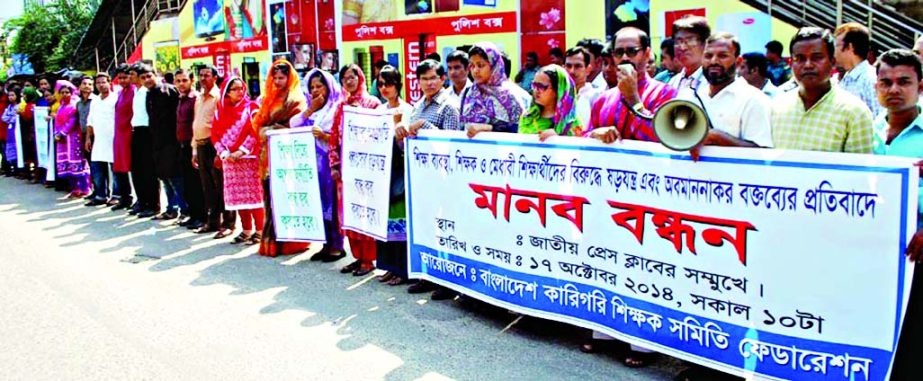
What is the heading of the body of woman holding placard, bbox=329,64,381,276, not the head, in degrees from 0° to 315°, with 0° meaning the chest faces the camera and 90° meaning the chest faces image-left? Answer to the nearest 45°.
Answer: approximately 45°

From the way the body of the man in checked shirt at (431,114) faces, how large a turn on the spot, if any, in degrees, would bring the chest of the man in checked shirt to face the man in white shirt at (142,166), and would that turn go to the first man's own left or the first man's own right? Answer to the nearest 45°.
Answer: approximately 90° to the first man's own right

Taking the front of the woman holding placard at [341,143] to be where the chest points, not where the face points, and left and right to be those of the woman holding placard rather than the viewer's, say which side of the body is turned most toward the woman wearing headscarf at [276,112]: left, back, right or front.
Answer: right

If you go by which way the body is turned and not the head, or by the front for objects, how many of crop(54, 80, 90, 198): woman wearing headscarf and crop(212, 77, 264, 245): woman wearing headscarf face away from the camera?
0

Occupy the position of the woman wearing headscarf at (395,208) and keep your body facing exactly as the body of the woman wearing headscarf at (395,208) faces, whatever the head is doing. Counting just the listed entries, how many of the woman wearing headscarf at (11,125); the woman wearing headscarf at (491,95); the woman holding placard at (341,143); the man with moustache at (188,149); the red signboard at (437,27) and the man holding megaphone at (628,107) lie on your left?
2

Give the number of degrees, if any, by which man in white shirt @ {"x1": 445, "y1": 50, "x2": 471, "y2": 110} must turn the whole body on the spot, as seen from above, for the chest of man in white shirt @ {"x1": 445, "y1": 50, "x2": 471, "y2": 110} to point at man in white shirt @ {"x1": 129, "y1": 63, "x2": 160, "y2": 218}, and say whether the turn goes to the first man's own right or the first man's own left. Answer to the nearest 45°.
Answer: approximately 90° to the first man's own right

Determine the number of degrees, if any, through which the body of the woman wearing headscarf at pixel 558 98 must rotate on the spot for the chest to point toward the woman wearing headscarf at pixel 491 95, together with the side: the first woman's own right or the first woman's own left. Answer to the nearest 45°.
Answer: approximately 90° to the first woman's own right

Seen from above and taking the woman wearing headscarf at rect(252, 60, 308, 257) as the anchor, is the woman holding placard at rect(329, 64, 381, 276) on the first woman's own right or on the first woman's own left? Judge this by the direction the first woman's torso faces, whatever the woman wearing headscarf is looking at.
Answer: on the first woman's own left
